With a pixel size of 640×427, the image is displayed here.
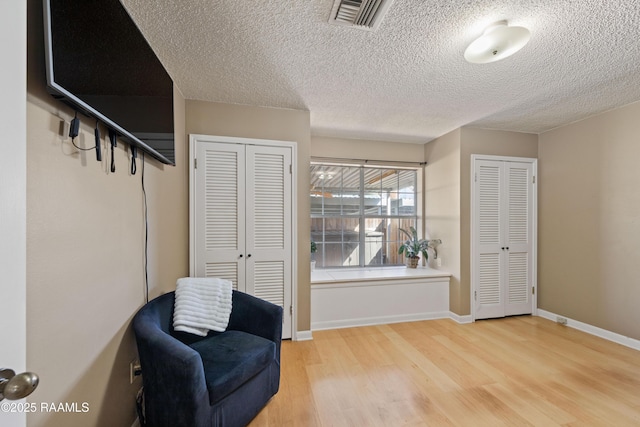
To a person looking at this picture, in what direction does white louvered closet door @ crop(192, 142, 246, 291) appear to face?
facing the viewer

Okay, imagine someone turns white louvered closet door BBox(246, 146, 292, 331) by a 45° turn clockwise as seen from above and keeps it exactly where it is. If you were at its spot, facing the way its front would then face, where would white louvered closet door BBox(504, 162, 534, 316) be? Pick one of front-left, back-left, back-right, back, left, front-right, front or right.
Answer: back-left

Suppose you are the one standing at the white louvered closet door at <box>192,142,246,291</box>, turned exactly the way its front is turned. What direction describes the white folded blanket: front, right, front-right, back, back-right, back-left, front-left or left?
front

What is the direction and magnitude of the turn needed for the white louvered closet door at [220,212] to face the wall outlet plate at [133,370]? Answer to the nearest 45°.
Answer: approximately 45° to its right

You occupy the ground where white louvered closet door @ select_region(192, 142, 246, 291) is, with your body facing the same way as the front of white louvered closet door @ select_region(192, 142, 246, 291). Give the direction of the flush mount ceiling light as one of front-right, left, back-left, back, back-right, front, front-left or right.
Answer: front-left

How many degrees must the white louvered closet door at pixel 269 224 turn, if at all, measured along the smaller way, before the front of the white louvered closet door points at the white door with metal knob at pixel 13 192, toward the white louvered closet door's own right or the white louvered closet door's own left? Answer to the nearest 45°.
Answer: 0° — it already faces it

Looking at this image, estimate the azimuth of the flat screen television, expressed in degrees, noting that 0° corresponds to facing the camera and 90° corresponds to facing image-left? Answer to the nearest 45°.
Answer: approximately 315°

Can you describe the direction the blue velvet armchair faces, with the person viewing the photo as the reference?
facing the viewer and to the right of the viewer

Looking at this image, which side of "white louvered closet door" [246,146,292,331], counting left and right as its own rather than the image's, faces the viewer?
front

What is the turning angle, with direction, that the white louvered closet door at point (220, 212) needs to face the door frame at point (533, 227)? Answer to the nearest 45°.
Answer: approximately 90° to its left

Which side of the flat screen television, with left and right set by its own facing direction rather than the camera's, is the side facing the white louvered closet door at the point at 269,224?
left

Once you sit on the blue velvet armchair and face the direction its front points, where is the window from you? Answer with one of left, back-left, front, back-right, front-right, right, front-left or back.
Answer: left
